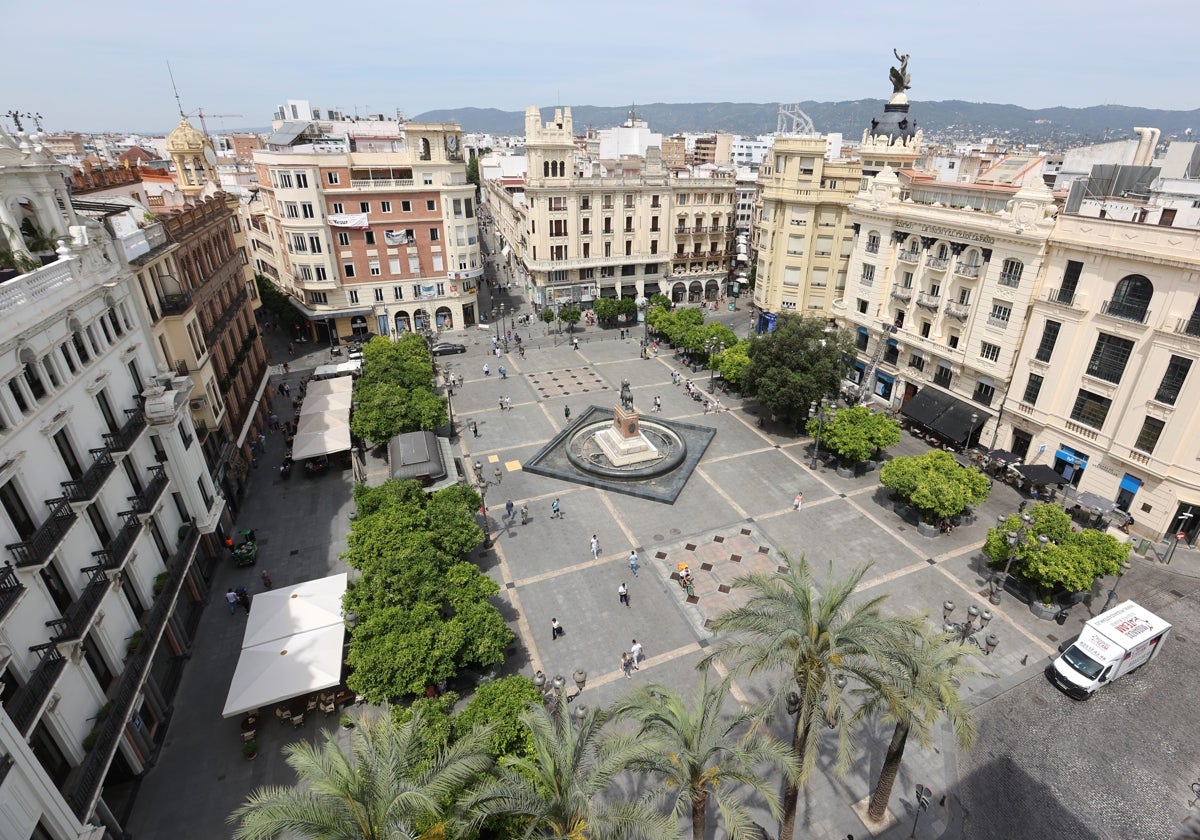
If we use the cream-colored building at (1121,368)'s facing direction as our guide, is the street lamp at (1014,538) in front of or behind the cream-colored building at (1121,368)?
in front

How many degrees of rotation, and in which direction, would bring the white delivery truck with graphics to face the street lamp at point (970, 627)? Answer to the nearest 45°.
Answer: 0° — it already faces it

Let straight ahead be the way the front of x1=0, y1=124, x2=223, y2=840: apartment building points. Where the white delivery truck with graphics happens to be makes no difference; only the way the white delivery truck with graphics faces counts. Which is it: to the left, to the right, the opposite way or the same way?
the opposite way

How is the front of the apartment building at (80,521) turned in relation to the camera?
facing the viewer and to the right of the viewer

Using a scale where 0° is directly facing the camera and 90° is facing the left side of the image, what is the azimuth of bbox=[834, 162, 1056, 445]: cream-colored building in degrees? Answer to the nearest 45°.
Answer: approximately 45°

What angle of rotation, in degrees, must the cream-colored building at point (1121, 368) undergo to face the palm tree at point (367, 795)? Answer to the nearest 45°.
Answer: approximately 45° to its left

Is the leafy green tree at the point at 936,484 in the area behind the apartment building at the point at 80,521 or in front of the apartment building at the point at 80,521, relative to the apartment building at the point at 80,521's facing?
in front

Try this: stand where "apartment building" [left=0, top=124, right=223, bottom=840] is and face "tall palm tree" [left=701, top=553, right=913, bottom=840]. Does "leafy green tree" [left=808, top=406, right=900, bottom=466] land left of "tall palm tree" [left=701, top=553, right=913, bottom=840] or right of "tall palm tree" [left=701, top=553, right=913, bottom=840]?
left

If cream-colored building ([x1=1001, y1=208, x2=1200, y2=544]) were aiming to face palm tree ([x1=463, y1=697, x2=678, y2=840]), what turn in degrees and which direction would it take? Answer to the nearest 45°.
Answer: approximately 45° to its left

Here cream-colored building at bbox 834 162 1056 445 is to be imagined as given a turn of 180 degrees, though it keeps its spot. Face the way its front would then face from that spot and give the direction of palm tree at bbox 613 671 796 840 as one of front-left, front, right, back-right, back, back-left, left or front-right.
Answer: back-right

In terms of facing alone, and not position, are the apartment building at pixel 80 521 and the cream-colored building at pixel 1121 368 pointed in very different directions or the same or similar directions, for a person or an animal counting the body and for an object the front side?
very different directions

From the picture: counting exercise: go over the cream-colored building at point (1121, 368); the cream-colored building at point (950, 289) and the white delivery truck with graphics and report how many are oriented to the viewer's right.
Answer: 0

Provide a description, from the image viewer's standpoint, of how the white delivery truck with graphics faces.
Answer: facing the viewer and to the left of the viewer

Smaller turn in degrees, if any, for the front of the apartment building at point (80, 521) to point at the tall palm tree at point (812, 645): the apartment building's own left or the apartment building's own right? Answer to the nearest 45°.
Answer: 0° — it already faces it

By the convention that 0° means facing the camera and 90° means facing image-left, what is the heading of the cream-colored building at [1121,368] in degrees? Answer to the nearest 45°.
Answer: approximately 45°

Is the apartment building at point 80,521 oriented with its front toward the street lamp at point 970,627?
yes
